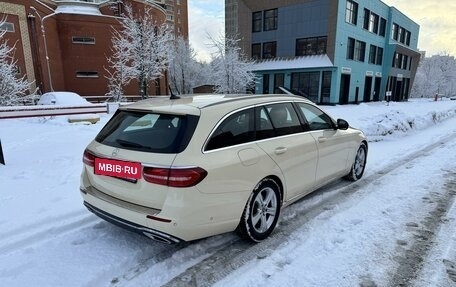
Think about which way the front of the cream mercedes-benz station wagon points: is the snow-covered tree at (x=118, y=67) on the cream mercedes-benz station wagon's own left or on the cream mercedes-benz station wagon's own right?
on the cream mercedes-benz station wagon's own left

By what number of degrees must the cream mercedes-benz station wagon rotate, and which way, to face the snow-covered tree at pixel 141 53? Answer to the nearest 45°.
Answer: approximately 45° to its left

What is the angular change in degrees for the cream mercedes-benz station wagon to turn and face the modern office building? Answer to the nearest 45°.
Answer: approximately 45° to its left

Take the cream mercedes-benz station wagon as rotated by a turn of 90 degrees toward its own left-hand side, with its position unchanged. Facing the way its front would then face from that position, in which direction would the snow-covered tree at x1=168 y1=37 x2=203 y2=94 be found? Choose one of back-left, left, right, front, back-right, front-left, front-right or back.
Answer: front-right

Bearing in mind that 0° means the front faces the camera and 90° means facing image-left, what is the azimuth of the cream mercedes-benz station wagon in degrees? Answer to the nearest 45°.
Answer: approximately 225°
